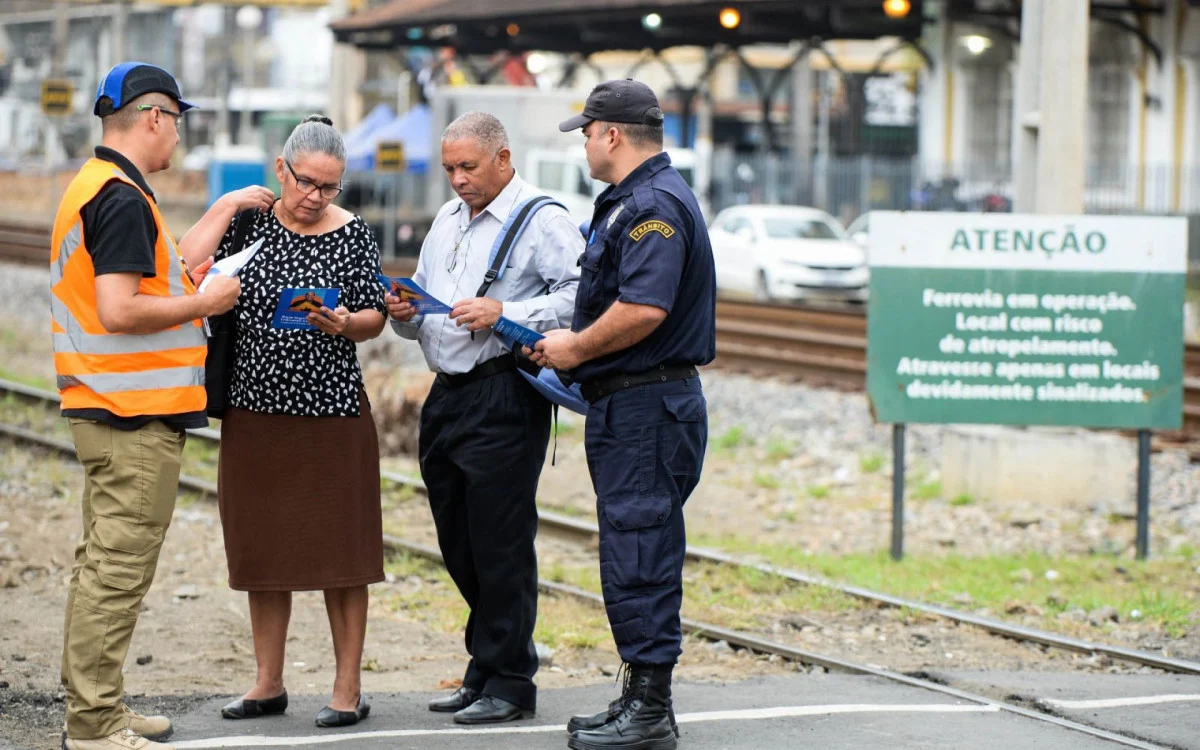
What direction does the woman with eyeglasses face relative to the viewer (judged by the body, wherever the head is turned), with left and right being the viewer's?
facing the viewer

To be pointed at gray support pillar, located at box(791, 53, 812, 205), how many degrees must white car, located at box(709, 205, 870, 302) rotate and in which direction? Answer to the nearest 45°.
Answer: approximately 135° to its left

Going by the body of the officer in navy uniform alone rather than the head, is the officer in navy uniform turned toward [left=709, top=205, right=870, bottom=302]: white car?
no

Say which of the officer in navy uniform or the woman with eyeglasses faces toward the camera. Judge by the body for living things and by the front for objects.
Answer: the woman with eyeglasses

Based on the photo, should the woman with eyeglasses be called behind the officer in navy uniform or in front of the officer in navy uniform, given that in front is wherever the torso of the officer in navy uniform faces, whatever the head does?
in front

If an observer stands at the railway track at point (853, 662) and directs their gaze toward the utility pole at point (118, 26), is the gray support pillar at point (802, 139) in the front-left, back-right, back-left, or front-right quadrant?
front-right

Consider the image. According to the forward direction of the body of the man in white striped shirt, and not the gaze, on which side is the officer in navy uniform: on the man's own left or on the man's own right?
on the man's own left

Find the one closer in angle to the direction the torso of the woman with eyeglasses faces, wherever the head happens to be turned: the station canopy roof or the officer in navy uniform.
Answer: the officer in navy uniform

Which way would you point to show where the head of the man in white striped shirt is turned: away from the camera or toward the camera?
toward the camera

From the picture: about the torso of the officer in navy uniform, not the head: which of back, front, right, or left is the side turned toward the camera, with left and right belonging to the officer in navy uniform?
left

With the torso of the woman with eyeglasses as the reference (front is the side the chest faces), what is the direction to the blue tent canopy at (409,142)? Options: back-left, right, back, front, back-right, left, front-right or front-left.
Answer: back

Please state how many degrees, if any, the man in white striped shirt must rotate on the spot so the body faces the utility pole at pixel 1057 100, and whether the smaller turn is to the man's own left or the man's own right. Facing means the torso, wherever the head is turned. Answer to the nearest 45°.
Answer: approximately 180°

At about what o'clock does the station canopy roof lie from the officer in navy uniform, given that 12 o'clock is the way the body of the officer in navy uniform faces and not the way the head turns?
The station canopy roof is roughly at 3 o'clock from the officer in navy uniform.

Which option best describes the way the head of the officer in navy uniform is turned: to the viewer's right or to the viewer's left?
to the viewer's left

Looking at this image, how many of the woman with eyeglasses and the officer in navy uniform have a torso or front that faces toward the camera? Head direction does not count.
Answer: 1
